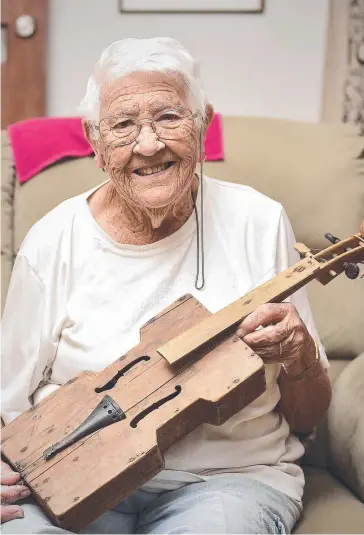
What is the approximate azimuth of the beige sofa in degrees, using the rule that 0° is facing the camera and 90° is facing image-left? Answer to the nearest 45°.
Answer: approximately 0°
